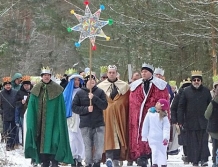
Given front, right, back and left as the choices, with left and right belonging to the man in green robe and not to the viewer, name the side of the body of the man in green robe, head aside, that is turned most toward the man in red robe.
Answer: left

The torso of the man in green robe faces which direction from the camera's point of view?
toward the camera

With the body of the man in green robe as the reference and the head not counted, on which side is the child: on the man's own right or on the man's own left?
on the man's own left

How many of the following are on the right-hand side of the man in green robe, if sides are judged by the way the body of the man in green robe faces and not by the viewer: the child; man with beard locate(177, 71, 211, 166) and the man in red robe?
0

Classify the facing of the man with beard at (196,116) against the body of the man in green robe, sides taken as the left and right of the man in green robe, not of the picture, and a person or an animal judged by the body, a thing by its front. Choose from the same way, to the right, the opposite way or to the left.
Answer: the same way

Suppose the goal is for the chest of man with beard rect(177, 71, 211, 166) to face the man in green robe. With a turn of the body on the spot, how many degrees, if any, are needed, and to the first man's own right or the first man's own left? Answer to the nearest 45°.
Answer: approximately 45° to the first man's own right

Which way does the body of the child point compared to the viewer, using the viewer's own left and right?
facing the viewer and to the left of the viewer

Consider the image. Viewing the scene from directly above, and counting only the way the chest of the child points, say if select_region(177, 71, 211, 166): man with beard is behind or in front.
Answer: behind

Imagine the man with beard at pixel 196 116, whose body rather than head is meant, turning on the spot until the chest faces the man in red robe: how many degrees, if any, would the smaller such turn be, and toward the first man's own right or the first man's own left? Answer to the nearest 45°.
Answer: approximately 45° to the first man's own right

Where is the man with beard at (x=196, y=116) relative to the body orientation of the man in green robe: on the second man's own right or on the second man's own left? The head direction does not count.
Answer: on the second man's own left

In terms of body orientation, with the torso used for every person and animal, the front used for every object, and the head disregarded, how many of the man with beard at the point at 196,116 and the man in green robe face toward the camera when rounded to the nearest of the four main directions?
2

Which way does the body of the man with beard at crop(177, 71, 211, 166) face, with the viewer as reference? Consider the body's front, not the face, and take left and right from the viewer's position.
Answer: facing the viewer
